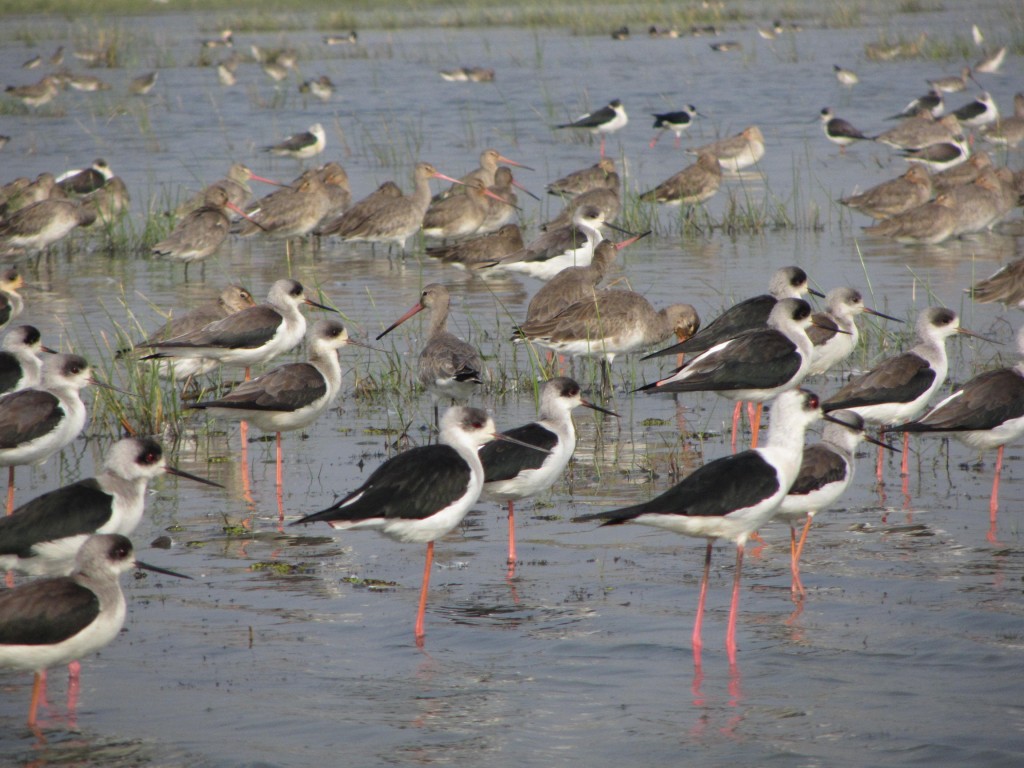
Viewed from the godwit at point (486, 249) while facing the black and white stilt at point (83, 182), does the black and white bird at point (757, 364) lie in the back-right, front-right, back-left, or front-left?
back-left

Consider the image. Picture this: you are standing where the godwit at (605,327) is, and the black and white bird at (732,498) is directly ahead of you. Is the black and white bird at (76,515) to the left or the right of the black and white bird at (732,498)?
right

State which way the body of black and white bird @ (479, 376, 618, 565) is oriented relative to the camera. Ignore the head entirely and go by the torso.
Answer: to the viewer's right

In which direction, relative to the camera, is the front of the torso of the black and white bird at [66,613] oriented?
to the viewer's right

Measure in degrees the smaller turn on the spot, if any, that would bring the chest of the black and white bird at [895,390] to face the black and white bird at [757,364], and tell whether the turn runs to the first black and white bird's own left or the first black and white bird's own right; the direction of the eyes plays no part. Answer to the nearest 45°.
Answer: approximately 180°

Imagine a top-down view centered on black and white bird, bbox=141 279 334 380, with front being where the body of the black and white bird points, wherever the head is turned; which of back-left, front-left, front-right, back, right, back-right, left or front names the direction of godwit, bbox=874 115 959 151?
front-left

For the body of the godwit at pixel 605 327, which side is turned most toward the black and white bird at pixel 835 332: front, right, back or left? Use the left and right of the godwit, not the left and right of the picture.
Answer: front

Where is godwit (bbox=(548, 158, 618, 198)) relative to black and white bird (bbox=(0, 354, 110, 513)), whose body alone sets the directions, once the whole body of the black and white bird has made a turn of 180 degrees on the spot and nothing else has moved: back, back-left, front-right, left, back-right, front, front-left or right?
back-right

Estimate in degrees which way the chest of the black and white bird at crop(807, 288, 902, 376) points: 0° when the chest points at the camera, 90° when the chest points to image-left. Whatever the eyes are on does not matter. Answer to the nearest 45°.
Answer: approximately 270°

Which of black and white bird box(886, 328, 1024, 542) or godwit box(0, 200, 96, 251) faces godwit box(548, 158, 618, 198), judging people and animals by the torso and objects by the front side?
godwit box(0, 200, 96, 251)

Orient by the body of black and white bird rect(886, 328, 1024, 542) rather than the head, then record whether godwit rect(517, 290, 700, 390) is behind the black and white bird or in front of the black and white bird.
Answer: behind

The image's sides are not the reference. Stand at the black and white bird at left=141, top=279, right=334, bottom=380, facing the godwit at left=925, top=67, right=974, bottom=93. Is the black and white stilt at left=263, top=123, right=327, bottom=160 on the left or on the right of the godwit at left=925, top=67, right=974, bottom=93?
left

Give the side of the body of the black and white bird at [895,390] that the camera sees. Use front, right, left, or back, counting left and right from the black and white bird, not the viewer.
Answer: right

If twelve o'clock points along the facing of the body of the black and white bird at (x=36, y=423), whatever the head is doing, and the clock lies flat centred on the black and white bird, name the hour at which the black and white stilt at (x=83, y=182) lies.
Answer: The black and white stilt is roughly at 9 o'clock from the black and white bird.
